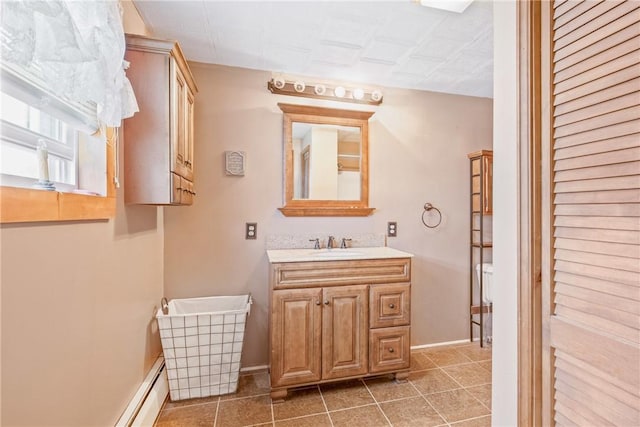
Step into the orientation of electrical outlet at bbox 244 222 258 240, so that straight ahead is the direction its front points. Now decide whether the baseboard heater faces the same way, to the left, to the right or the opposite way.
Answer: to the left

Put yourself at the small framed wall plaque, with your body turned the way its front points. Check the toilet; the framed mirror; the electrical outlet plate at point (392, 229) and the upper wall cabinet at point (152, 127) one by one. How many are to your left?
3

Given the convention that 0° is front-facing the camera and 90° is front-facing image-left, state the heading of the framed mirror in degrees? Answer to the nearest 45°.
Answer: approximately 0°

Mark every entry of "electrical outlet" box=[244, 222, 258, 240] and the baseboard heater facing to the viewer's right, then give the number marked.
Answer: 1

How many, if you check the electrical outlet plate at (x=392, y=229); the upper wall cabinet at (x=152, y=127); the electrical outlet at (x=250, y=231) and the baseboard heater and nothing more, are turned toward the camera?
2

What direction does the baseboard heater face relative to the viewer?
to the viewer's right

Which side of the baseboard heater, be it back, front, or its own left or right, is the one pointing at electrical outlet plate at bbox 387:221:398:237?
front

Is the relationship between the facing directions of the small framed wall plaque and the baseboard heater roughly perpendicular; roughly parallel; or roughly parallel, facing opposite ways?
roughly perpendicular

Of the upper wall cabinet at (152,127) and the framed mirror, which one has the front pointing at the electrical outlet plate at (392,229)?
the upper wall cabinet

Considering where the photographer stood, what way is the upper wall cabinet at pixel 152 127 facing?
facing to the right of the viewer
